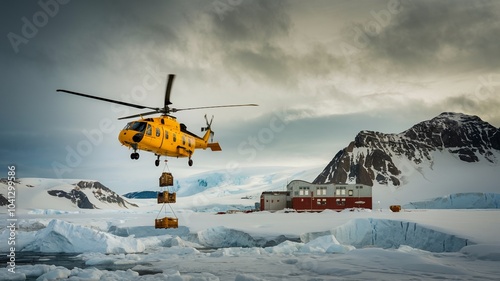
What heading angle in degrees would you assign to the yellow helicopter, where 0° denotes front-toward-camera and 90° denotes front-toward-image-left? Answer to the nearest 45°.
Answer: approximately 45°
